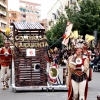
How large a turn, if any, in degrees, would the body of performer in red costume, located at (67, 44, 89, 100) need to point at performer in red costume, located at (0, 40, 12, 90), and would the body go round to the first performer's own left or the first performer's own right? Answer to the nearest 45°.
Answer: approximately 135° to the first performer's own right

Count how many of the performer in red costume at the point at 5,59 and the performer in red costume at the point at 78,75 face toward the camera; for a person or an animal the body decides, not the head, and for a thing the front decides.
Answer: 2

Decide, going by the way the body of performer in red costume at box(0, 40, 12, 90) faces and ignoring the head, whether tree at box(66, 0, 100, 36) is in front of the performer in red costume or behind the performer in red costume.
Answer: behind

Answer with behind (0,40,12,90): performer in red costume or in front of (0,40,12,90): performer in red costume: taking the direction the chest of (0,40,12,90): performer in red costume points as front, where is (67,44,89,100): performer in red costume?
in front

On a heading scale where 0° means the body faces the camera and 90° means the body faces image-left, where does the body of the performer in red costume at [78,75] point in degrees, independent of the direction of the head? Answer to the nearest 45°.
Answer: approximately 0°

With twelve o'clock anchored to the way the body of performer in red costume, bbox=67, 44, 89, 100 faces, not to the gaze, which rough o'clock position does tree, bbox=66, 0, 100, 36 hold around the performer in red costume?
The tree is roughly at 6 o'clock from the performer in red costume.
